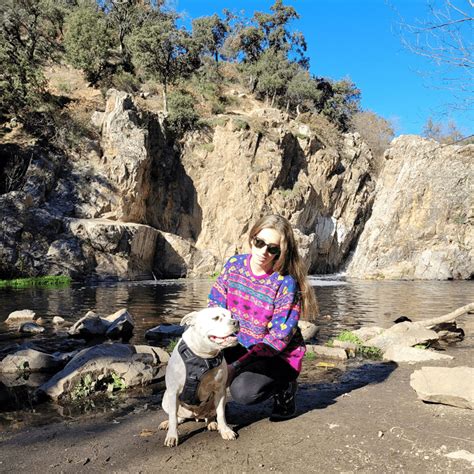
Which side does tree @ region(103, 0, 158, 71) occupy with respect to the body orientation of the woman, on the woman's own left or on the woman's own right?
on the woman's own right

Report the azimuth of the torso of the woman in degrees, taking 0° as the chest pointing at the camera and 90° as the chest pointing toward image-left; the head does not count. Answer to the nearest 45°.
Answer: approximately 45°

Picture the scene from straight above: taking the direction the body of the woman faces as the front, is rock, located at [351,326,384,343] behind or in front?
behind

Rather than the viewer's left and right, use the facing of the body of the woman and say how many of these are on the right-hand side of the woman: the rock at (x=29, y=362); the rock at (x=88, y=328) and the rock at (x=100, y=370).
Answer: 3

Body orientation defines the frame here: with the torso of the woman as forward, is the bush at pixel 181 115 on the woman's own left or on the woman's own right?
on the woman's own right

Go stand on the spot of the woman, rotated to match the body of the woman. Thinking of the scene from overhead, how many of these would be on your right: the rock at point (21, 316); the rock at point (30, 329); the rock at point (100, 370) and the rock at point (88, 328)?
4

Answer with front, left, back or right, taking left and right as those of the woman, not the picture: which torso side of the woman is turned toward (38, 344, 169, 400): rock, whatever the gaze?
right

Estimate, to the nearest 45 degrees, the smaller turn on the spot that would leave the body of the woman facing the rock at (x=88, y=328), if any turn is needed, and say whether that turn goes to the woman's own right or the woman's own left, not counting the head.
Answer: approximately 90° to the woman's own right
